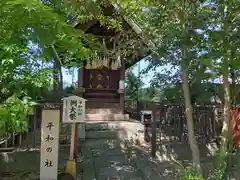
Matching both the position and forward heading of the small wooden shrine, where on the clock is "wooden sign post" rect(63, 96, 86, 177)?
The wooden sign post is roughly at 12 o'clock from the small wooden shrine.

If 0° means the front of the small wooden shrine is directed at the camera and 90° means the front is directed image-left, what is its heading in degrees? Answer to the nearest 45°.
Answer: approximately 0°
